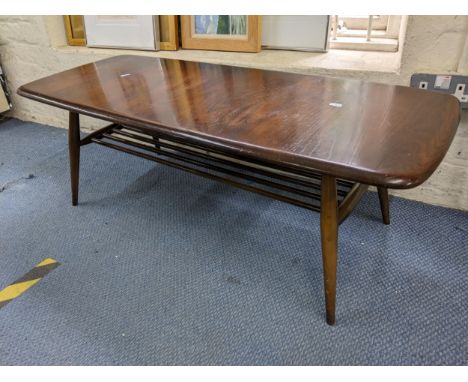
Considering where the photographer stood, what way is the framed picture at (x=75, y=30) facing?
facing the viewer

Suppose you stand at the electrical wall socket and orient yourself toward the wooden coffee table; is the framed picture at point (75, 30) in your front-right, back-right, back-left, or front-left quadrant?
front-right

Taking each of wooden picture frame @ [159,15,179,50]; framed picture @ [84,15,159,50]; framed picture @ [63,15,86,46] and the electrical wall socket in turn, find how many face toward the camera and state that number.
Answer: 4

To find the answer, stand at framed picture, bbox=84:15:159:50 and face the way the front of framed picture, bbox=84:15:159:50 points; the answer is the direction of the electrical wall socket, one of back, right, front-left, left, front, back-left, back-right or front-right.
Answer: front-left

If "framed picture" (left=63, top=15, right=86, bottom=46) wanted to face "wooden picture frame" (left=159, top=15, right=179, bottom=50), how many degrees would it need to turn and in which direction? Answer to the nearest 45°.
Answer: approximately 45° to its left

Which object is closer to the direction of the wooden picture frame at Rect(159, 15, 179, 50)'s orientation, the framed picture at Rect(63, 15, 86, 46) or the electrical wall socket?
the electrical wall socket

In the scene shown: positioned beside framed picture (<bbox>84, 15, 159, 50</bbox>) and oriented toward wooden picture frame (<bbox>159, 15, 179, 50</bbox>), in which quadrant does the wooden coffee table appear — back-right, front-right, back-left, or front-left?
front-right

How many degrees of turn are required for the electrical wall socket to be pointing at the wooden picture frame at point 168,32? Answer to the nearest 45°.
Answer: approximately 90° to its right

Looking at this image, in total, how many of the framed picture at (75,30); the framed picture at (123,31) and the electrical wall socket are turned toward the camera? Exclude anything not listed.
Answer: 3

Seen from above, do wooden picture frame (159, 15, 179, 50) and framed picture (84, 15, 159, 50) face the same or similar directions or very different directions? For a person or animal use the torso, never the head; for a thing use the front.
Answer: same or similar directions

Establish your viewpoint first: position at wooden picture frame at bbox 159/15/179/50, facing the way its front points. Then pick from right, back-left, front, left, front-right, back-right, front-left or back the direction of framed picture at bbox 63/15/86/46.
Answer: back-right

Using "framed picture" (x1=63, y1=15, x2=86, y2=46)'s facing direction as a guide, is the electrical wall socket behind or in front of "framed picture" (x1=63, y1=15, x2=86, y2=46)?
in front

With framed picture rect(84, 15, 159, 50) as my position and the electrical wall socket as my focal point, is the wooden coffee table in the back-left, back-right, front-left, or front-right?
front-right

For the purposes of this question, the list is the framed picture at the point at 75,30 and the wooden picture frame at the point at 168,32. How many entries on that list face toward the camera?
2

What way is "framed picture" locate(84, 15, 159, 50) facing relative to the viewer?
toward the camera
